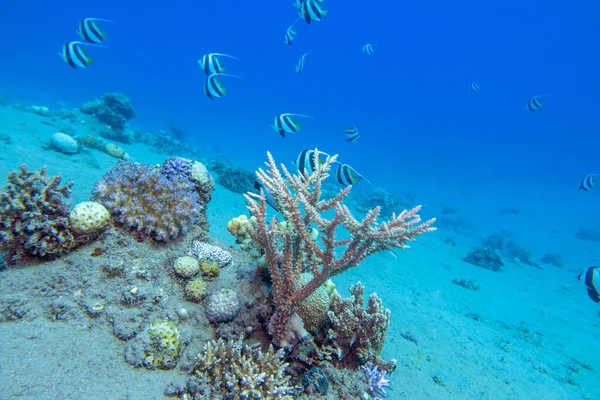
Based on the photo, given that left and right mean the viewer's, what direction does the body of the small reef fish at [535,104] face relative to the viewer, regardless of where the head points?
facing to the left of the viewer

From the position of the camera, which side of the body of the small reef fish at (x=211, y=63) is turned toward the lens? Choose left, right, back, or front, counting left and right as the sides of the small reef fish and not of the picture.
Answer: left

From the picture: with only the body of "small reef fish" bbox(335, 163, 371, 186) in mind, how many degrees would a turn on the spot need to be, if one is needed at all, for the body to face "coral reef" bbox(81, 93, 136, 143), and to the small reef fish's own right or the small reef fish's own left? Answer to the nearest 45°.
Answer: approximately 45° to the small reef fish's own right

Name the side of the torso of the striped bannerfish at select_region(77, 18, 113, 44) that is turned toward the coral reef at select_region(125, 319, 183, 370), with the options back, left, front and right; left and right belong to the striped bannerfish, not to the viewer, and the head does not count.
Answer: left

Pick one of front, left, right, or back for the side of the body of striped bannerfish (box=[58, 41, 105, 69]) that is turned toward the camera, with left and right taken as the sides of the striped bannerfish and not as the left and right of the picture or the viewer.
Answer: left

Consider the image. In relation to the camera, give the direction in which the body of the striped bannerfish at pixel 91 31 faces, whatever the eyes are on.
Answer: to the viewer's left

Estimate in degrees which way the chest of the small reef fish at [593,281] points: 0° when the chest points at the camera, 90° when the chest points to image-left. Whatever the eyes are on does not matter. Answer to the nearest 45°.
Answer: approximately 90°

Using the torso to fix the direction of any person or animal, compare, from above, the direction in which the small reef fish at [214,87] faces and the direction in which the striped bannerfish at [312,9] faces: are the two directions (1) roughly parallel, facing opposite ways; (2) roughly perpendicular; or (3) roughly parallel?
roughly parallel

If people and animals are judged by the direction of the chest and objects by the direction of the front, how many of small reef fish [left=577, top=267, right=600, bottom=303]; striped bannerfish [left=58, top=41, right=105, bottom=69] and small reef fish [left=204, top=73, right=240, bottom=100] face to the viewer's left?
3

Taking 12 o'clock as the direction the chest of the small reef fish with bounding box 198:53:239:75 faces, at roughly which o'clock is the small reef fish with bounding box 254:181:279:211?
the small reef fish with bounding box 254:181:279:211 is roughly at 8 o'clock from the small reef fish with bounding box 198:53:239:75.

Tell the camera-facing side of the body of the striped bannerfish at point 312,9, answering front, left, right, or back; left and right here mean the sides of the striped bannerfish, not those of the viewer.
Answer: left
